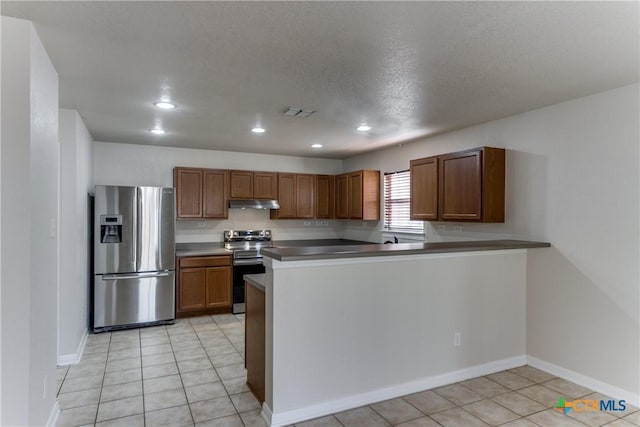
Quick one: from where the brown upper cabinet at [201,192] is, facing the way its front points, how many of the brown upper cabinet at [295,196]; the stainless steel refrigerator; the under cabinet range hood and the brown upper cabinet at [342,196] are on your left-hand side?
3

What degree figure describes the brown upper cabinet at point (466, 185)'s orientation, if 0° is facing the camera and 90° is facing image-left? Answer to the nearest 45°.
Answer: approximately 45°

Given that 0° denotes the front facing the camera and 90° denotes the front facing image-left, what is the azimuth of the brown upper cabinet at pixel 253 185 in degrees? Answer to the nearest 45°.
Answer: approximately 0°

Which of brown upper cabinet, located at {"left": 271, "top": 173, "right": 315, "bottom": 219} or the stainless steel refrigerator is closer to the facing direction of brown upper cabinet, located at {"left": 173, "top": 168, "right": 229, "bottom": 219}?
the stainless steel refrigerator

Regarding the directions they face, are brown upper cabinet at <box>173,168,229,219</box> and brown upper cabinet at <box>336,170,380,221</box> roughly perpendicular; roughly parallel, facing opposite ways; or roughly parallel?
roughly perpendicular

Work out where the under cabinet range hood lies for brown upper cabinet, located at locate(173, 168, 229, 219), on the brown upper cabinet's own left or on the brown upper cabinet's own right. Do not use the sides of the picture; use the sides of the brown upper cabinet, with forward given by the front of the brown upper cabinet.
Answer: on the brown upper cabinet's own left

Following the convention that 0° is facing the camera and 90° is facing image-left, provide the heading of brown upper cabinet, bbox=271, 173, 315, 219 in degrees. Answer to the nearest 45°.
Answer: approximately 0°
